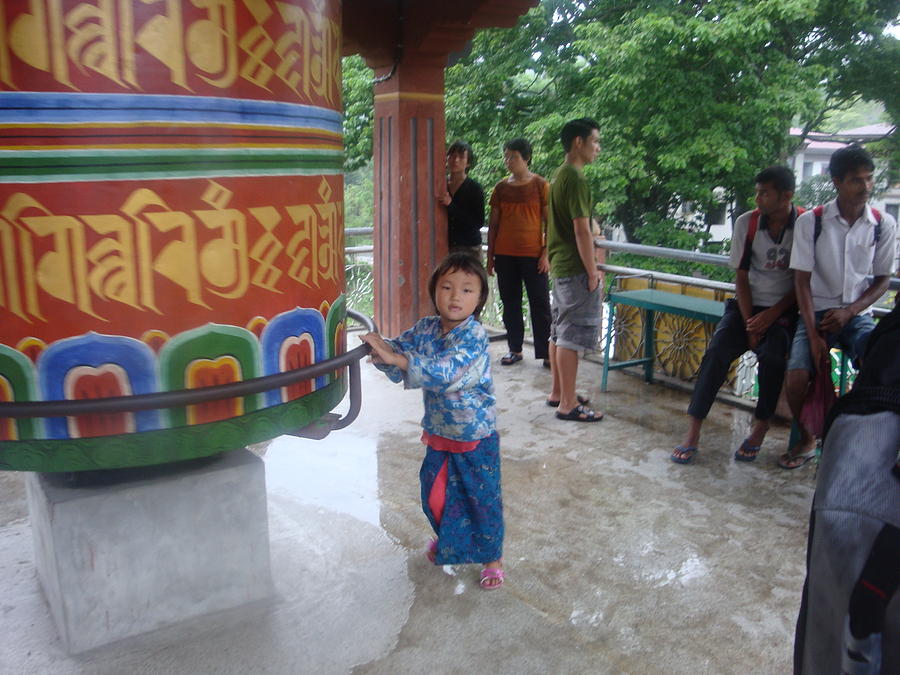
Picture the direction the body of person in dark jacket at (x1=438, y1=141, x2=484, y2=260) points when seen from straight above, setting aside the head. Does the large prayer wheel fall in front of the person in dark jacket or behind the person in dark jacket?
in front

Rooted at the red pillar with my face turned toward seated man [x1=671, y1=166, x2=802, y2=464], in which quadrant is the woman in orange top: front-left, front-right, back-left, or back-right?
front-left

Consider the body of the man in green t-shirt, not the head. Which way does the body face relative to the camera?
to the viewer's right

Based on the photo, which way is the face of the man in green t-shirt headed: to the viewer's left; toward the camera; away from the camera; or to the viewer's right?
to the viewer's right

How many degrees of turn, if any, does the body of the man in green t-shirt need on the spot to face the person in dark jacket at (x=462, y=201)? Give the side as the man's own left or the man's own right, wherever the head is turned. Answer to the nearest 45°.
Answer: approximately 135° to the man's own left

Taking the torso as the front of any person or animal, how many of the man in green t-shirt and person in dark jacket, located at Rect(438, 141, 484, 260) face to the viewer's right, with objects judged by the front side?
1

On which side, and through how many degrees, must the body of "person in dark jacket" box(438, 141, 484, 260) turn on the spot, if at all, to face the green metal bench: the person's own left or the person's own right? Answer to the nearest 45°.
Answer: approximately 90° to the person's own left

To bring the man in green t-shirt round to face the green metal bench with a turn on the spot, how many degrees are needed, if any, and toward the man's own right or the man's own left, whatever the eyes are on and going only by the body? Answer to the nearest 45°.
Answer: approximately 45° to the man's own left

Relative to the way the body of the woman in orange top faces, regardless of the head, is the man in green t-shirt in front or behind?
in front

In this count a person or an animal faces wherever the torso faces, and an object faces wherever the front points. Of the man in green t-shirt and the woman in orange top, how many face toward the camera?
1

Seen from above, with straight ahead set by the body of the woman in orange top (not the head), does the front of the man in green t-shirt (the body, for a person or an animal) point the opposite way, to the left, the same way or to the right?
to the left

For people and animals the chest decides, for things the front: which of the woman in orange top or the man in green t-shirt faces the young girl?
the woman in orange top

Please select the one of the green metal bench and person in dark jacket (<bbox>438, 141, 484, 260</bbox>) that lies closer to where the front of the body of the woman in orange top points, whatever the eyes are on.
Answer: the green metal bench

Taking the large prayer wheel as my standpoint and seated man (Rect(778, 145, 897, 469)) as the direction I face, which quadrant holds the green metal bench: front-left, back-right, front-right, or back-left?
front-left

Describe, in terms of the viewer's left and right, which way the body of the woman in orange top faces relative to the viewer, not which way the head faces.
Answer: facing the viewer

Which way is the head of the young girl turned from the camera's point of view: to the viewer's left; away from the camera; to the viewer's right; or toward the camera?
toward the camera

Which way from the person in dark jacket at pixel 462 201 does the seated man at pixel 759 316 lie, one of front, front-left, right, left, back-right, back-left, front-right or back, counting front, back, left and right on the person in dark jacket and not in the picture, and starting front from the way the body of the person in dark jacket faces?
left

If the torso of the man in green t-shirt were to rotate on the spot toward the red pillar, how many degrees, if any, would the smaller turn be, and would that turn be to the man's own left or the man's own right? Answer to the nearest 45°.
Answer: approximately 135° to the man's own left
